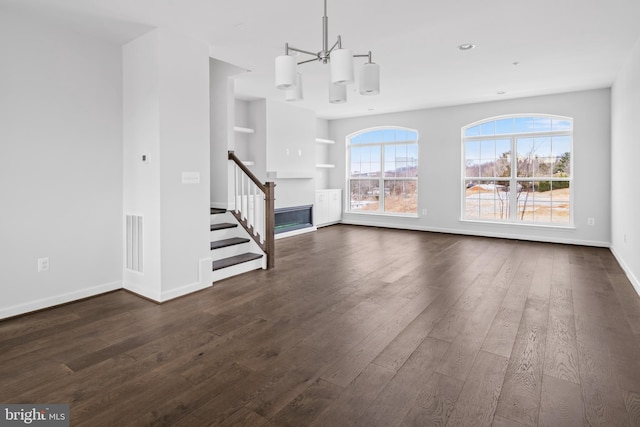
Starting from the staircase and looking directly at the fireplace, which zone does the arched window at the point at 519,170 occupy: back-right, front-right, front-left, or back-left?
front-right

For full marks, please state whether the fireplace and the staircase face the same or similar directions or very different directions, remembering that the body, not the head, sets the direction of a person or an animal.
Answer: same or similar directions

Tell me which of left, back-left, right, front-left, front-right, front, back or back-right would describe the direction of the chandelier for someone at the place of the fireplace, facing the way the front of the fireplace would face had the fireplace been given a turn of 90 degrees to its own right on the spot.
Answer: front-left

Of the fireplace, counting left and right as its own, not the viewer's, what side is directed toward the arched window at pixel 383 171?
left

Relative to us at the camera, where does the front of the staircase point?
facing the viewer and to the right of the viewer

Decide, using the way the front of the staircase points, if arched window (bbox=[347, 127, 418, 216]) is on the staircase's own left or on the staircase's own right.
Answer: on the staircase's own left

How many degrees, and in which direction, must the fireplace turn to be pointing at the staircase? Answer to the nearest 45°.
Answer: approximately 45° to its right

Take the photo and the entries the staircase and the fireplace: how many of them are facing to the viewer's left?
0

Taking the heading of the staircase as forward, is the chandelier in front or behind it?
in front
